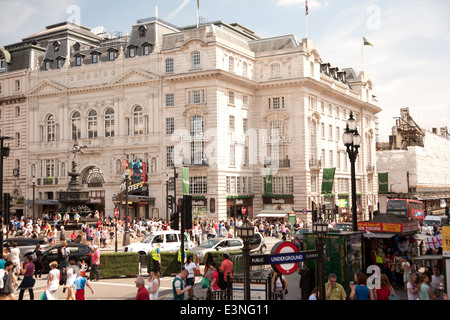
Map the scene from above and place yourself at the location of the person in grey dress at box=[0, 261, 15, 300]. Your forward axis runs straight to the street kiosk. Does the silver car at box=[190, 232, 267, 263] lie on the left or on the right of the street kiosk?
left

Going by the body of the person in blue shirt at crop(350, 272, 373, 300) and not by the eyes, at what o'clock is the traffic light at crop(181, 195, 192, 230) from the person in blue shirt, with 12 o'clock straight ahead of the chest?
The traffic light is roughly at 10 o'clock from the person in blue shirt.

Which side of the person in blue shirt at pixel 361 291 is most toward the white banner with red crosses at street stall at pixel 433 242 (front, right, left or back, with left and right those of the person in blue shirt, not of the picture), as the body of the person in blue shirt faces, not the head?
front

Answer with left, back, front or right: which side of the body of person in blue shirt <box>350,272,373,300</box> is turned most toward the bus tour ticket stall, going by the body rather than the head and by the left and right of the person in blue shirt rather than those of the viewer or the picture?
front

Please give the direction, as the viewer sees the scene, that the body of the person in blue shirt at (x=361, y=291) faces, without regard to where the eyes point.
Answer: away from the camera

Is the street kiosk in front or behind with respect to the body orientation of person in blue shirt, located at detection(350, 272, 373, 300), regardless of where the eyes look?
in front

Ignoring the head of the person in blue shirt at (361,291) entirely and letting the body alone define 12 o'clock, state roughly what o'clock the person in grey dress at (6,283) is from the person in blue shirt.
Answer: The person in grey dress is roughly at 9 o'clock from the person in blue shirt.

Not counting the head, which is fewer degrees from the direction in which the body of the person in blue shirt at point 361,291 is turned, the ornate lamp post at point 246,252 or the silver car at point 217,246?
the silver car
